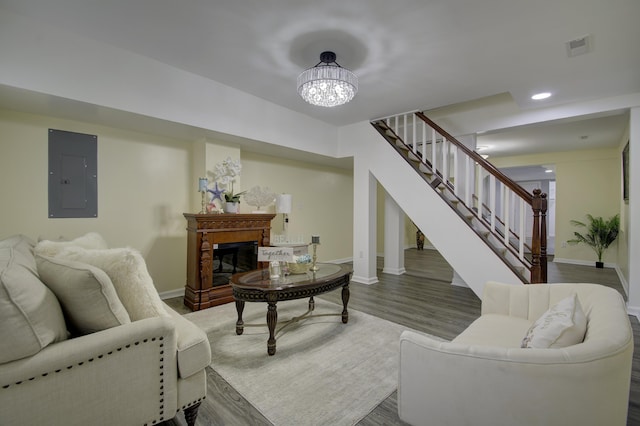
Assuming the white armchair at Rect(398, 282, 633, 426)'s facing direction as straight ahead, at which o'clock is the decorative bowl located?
The decorative bowl is roughly at 1 o'clock from the white armchair.

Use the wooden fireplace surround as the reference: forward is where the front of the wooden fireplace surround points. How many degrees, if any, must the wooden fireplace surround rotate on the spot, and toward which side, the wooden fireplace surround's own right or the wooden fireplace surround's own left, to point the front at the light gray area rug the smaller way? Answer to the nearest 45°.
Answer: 0° — it already faces it

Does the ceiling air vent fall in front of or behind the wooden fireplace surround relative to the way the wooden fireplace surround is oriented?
in front

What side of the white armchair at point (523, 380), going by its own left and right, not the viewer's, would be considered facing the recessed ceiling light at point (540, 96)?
right

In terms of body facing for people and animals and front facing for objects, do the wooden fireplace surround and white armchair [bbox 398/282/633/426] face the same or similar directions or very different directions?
very different directions

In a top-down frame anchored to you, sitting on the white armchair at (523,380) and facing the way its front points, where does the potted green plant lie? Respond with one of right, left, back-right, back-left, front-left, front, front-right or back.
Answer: right

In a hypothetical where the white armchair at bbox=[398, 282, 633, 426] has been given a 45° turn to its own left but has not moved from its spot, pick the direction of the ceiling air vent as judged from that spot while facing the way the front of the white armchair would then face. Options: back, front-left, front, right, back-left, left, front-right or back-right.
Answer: back-right

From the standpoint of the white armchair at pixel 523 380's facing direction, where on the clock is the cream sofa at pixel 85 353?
The cream sofa is roughly at 11 o'clock from the white armchair.

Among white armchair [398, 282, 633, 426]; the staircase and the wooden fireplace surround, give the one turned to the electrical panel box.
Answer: the white armchair

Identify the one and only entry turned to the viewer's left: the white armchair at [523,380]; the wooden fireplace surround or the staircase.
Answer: the white armchair

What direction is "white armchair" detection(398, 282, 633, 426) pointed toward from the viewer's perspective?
to the viewer's left

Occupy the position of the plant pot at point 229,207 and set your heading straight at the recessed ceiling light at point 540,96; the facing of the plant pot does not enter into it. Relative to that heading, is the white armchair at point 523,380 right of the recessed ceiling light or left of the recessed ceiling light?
right

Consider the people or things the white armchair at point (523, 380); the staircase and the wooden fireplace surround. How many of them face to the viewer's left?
1

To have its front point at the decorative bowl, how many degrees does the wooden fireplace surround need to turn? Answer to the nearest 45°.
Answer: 0° — it already faces it
